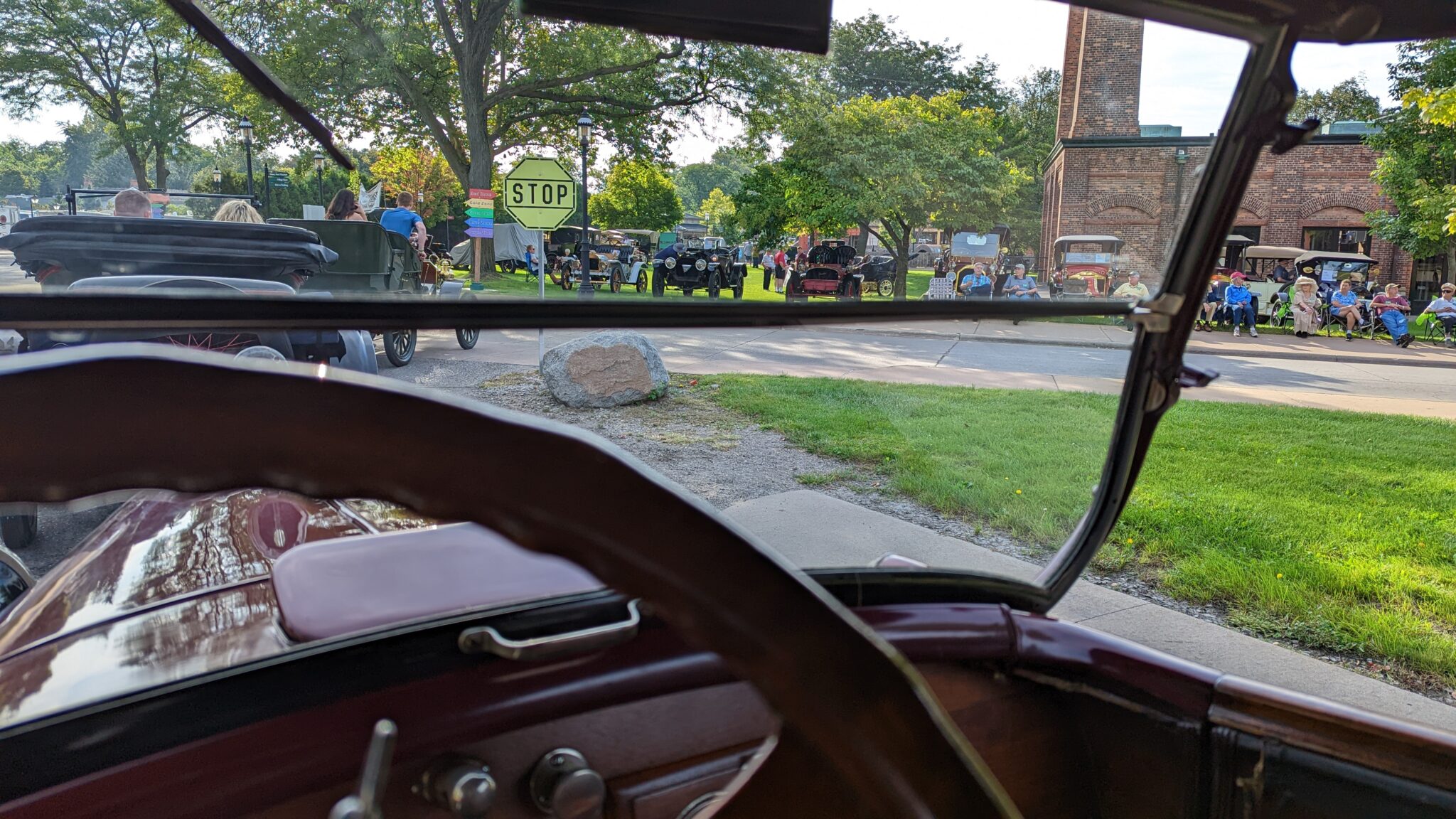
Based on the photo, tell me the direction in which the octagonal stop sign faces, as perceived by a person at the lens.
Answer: facing the viewer

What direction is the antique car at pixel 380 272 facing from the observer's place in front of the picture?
facing away from the viewer and to the right of the viewer

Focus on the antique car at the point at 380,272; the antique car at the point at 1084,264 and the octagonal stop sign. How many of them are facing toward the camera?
2

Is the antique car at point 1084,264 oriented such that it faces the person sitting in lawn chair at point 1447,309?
no

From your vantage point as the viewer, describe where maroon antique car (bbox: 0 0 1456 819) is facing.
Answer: facing away from the viewer and to the left of the viewer

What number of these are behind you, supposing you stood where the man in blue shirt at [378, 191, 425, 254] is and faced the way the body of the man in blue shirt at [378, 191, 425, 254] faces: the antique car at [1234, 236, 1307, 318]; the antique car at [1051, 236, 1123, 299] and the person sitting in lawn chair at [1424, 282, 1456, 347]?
0

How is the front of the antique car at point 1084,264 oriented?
toward the camera

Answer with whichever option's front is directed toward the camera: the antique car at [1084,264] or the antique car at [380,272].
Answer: the antique car at [1084,264]

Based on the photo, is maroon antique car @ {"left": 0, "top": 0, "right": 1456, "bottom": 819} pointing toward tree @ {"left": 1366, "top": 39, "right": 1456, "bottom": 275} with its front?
no

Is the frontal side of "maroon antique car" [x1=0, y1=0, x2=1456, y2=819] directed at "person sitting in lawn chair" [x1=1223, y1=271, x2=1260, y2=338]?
no

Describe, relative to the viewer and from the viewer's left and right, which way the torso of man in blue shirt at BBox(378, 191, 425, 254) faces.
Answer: facing away from the viewer and to the right of the viewer

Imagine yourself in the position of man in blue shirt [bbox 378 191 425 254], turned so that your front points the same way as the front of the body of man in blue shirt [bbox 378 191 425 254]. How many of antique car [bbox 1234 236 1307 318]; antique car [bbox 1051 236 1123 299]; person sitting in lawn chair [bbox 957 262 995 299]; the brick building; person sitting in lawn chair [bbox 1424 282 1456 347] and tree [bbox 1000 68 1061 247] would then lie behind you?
0

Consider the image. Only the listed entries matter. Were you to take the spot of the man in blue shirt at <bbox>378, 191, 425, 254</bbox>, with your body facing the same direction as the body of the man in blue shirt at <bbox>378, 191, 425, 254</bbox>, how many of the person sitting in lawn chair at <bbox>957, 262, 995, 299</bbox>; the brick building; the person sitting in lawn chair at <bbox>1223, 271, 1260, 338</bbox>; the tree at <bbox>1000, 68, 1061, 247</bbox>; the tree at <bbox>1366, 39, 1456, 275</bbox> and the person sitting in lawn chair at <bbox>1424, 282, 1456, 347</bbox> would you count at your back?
0
